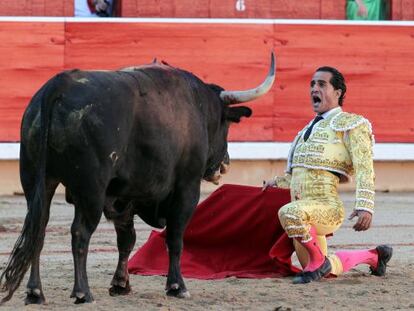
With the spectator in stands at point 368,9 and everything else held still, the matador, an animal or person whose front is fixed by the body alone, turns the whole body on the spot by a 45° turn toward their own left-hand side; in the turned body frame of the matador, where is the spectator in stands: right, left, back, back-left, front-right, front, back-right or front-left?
back

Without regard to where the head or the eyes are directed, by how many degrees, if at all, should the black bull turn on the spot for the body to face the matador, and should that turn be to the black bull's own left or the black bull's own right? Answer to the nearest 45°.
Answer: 0° — it already faces them

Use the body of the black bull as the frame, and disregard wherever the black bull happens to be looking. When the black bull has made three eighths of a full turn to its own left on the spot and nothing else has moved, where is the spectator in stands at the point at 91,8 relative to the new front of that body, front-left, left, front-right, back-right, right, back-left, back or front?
right

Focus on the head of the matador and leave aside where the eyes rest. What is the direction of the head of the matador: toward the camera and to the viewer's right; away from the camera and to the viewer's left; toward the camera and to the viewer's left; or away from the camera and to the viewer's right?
toward the camera and to the viewer's left

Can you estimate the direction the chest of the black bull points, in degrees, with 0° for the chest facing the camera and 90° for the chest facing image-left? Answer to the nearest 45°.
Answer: approximately 225°

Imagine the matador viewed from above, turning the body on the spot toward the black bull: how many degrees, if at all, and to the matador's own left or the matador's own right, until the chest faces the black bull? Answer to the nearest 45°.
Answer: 0° — they already face it

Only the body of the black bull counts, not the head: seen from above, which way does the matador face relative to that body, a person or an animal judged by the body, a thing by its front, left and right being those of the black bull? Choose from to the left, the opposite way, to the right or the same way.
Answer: the opposite way
